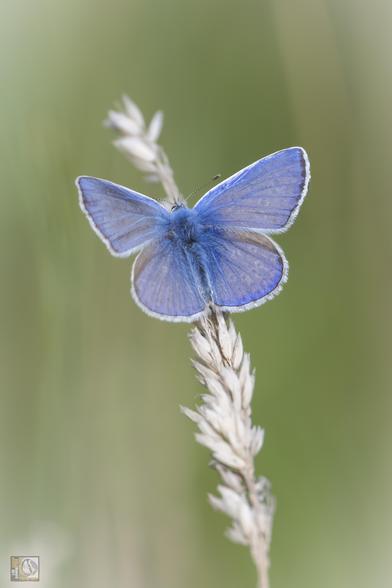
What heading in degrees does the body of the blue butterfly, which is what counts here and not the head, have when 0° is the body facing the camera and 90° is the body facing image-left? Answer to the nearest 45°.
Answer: approximately 180°
